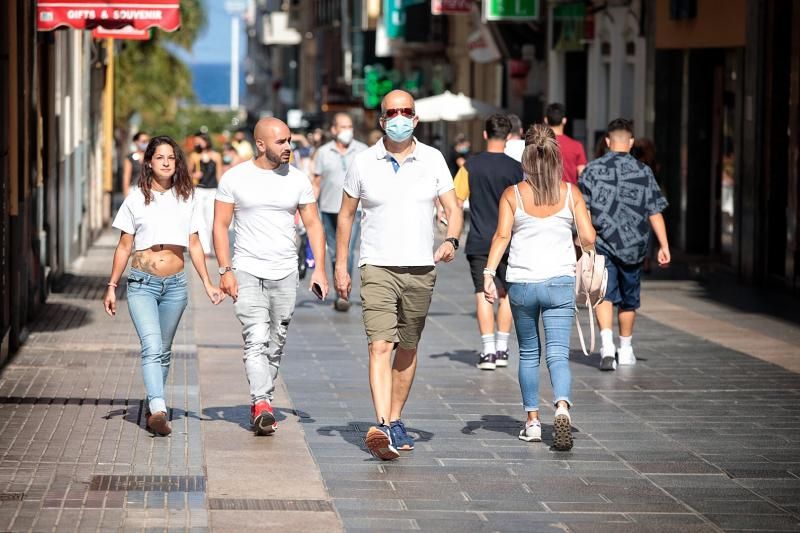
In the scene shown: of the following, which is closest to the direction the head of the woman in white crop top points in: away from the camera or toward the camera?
toward the camera

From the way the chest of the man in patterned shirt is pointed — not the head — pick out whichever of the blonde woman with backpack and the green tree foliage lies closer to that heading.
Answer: the green tree foliage

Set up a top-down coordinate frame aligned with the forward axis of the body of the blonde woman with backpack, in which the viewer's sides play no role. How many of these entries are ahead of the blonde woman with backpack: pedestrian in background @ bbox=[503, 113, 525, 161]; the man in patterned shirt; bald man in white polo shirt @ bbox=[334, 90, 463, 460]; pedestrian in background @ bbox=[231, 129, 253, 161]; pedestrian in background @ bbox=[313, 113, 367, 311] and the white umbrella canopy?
5

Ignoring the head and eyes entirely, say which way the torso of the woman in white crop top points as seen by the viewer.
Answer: toward the camera

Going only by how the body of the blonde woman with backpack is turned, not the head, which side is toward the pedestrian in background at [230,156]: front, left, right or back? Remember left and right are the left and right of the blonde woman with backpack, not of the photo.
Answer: front

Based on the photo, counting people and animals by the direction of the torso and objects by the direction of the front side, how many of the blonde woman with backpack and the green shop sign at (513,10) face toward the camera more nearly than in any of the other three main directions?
1

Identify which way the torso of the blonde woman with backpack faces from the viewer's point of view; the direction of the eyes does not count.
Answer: away from the camera

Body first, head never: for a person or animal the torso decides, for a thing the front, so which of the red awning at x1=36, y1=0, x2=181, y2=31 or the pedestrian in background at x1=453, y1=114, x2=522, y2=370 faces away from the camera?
the pedestrian in background

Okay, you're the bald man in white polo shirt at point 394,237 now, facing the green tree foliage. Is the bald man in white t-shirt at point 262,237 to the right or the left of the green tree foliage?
left

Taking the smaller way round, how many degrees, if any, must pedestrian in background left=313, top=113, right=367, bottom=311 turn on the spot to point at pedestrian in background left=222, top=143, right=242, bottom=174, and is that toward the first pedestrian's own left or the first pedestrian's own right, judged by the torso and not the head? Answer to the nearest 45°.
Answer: approximately 180°

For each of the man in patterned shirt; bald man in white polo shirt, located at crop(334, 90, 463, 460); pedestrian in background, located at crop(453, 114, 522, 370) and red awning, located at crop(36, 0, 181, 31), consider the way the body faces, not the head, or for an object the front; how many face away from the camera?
2

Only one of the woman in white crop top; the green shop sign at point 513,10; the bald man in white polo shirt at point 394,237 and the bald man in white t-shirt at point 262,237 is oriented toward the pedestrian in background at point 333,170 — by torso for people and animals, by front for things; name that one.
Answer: the green shop sign

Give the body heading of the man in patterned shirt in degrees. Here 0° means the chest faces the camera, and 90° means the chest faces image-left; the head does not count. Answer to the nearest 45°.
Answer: approximately 180°

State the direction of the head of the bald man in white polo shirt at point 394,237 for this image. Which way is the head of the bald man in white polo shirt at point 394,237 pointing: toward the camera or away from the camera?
toward the camera

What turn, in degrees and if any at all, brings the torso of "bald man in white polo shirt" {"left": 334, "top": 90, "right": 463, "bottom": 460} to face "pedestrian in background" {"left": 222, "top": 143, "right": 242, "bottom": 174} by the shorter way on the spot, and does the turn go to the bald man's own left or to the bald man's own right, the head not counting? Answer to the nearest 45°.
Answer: approximately 180°

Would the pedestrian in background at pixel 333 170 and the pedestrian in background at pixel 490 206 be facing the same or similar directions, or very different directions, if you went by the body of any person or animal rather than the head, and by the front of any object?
very different directions

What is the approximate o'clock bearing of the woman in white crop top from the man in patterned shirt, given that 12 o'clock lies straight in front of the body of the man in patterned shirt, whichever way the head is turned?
The woman in white crop top is roughly at 7 o'clock from the man in patterned shirt.

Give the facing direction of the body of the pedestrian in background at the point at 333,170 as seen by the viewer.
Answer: toward the camera
